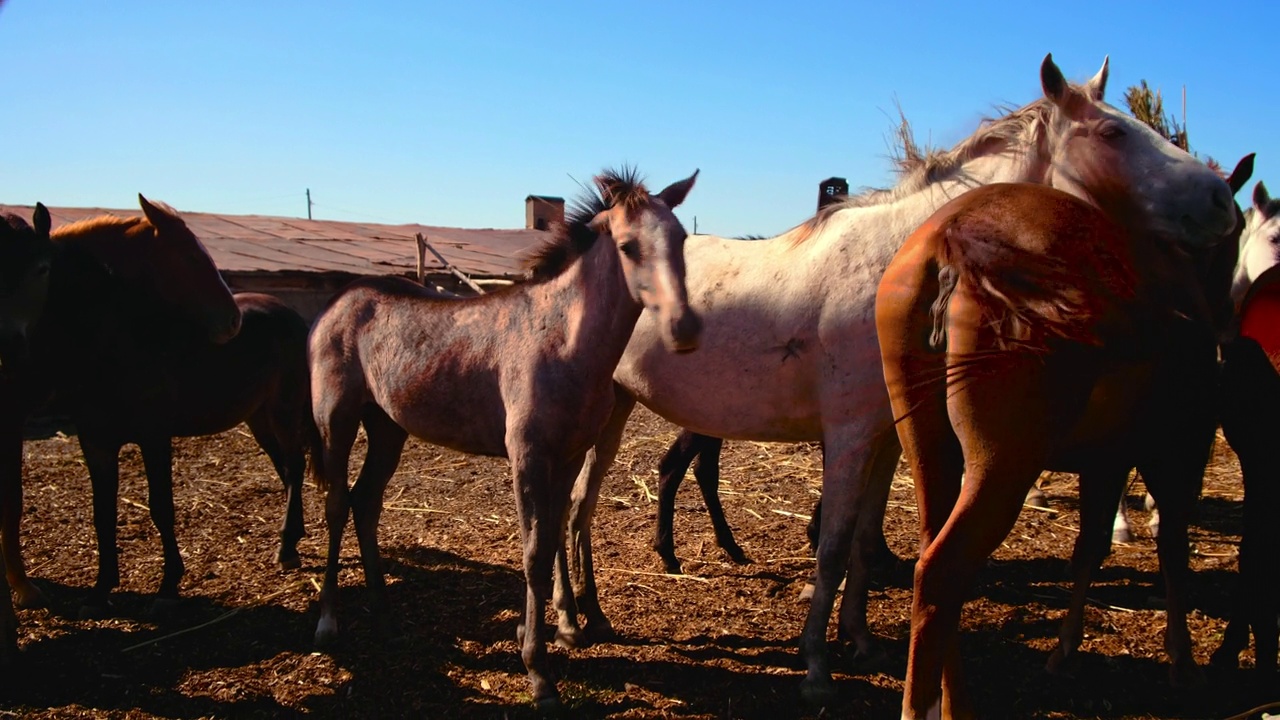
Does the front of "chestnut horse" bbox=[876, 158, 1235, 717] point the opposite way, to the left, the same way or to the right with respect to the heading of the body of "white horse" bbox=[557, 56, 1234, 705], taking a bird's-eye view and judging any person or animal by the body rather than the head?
to the left

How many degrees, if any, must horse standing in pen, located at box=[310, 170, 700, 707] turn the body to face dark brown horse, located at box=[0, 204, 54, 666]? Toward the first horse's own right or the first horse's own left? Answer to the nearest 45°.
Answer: approximately 135° to the first horse's own right

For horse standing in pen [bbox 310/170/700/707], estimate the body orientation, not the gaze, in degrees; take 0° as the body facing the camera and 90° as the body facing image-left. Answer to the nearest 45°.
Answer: approximately 315°

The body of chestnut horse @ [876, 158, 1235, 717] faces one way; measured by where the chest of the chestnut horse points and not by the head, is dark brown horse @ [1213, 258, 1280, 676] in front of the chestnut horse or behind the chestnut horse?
in front

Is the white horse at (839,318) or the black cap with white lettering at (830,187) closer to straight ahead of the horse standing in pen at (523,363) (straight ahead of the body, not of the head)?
the white horse

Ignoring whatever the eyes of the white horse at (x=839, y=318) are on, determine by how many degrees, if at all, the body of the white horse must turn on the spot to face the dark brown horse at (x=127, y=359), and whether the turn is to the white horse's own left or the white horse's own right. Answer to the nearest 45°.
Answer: approximately 135° to the white horse's own right

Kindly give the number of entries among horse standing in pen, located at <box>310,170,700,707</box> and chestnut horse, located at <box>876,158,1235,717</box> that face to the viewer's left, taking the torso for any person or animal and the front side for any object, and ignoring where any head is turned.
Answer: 0

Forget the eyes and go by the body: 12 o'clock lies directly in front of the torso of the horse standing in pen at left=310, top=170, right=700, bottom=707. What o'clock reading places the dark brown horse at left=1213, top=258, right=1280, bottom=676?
The dark brown horse is roughly at 11 o'clock from the horse standing in pen.

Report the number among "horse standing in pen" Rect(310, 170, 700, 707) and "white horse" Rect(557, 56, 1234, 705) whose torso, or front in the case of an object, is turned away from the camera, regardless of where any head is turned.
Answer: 0

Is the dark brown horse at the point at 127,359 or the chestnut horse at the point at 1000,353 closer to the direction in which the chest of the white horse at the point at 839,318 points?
the chestnut horse

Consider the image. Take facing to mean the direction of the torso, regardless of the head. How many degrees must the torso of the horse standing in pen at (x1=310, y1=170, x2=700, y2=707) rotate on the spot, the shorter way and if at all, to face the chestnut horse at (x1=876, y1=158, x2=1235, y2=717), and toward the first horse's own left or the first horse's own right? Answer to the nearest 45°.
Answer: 0° — it already faces it

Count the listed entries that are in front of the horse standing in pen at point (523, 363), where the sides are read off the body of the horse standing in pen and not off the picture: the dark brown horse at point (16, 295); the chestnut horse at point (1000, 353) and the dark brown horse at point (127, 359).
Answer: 1
